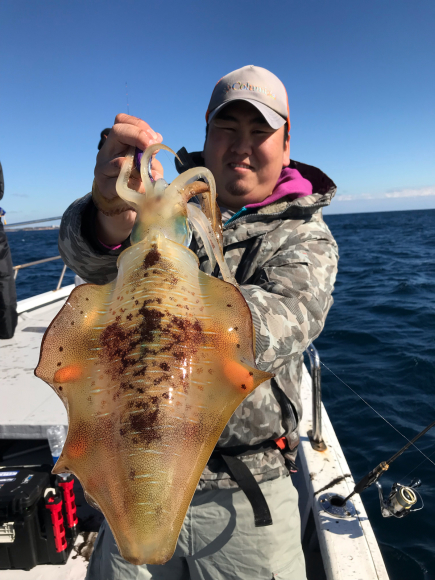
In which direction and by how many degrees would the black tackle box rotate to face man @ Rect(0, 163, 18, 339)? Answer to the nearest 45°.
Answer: approximately 180°

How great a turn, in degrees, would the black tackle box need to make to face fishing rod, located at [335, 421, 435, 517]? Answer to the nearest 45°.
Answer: approximately 45° to its left

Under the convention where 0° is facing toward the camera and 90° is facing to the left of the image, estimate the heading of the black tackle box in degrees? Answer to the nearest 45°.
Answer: approximately 0°

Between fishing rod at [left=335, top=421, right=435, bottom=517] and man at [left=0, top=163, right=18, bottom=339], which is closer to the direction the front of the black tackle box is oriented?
the fishing rod
